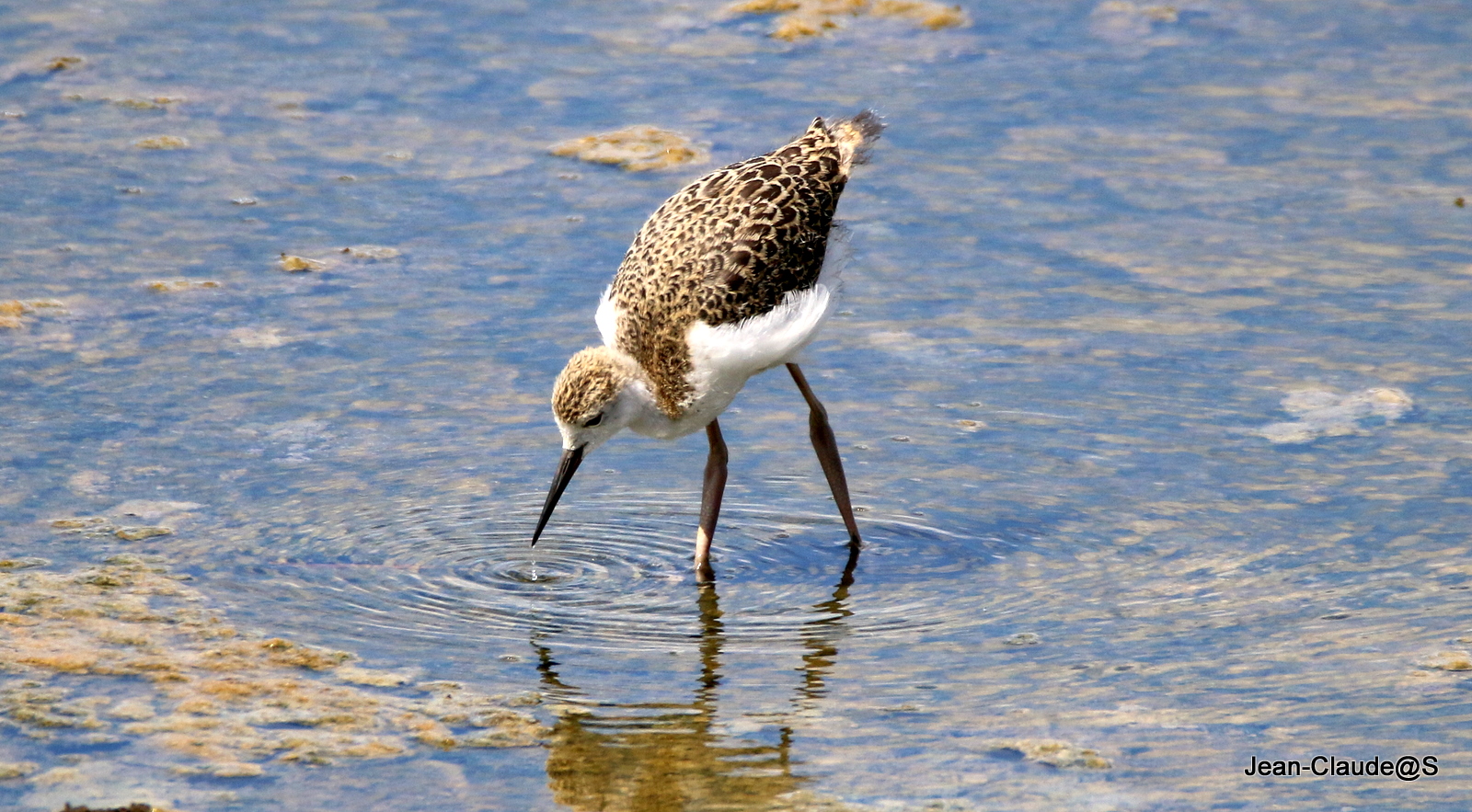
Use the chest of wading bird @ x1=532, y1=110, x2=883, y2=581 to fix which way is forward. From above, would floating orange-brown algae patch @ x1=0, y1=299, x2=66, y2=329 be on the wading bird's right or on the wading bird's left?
on the wading bird's right

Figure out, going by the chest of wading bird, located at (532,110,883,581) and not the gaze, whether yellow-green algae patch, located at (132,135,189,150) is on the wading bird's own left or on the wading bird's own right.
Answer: on the wading bird's own right

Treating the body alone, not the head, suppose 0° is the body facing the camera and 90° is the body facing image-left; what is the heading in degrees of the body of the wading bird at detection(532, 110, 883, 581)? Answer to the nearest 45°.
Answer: approximately 45°

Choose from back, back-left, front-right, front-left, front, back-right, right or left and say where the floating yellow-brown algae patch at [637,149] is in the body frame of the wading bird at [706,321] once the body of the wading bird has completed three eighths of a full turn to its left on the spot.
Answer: left

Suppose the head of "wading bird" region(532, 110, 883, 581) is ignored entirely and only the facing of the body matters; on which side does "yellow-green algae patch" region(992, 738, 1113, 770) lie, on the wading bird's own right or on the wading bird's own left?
on the wading bird's own left

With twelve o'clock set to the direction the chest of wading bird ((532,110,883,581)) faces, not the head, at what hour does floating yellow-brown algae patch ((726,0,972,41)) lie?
The floating yellow-brown algae patch is roughly at 5 o'clock from the wading bird.

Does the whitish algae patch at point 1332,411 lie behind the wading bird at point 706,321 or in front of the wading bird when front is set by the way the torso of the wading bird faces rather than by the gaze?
behind

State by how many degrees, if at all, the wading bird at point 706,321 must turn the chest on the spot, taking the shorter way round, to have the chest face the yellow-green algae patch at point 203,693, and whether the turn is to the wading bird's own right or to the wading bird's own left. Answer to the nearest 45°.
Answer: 0° — it already faces it

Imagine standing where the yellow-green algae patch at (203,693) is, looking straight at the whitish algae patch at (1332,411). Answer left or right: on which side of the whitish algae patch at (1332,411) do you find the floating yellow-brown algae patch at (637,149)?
left

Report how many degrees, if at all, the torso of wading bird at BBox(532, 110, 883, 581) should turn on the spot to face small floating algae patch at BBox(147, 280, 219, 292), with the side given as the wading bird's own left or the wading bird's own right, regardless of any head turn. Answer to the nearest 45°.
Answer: approximately 90° to the wading bird's own right
